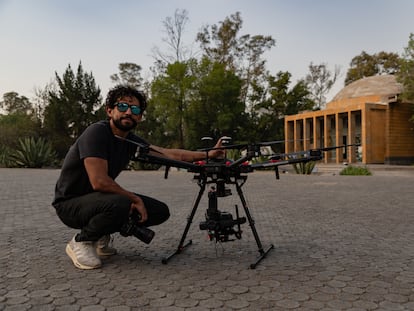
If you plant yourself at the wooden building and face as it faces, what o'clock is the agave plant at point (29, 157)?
The agave plant is roughly at 12 o'clock from the wooden building.

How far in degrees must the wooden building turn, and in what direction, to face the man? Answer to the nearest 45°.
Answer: approximately 45° to its left

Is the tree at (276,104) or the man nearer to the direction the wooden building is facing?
the man

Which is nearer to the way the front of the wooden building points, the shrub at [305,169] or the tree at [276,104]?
the shrub

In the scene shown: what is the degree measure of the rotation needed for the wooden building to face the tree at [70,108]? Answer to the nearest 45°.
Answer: approximately 45° to its right

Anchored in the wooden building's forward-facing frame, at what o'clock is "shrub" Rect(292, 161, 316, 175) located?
The shrub is roughly at 11 o'clock from the wooden building.

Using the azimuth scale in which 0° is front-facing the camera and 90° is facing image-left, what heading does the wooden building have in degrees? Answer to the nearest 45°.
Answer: approximately 45°

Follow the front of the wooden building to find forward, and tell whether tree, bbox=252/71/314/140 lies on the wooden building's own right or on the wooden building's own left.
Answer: on the wooden building's own right
